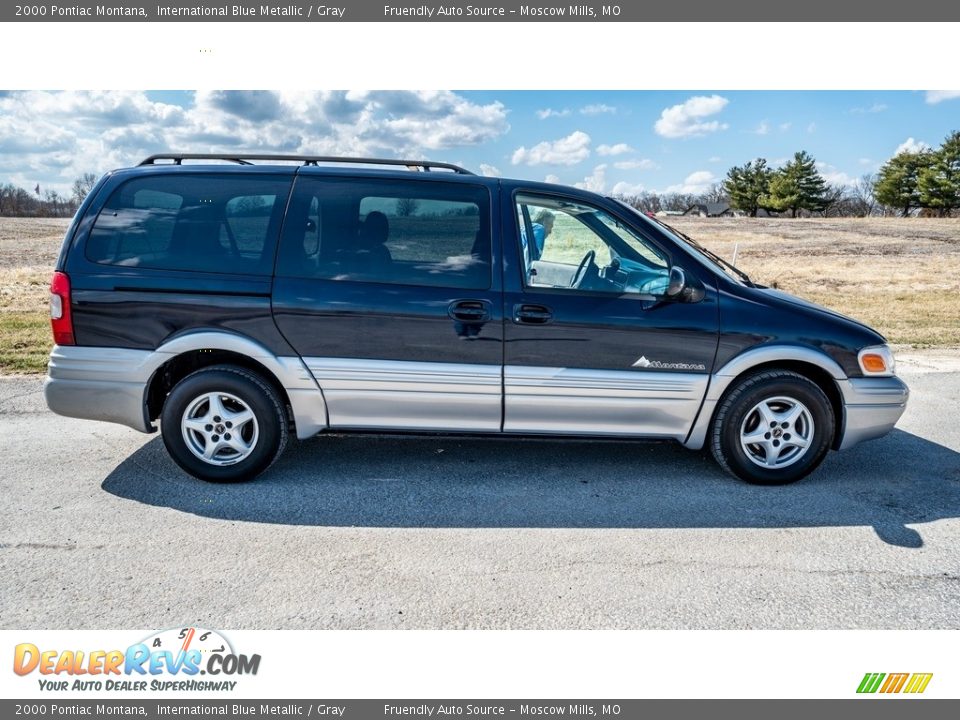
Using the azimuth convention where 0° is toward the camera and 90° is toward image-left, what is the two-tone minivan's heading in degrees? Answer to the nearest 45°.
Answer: approximately 270°
